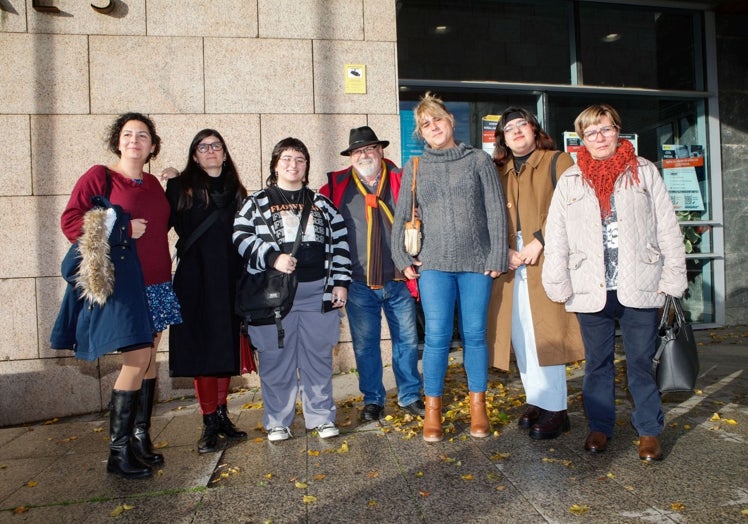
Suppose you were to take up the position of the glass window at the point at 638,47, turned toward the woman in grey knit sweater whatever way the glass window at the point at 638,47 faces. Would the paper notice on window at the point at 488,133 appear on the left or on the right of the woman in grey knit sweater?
right

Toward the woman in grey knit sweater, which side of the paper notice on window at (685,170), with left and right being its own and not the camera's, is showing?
front

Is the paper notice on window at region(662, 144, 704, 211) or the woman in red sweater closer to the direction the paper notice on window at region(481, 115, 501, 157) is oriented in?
the woman in red sweater

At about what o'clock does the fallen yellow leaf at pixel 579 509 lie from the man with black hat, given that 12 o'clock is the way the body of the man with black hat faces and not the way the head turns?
The fallen yellow leaf is roughly at 11 o'clock from the man with black hat.

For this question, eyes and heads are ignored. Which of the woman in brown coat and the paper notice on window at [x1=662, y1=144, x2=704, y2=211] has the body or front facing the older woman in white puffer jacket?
the paper notice on window

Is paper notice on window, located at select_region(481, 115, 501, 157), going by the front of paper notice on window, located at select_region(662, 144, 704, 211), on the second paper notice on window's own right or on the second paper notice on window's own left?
on the second paper notice on window's own right

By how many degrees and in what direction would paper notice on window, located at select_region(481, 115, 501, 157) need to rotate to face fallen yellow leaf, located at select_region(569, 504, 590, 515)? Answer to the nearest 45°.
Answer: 0° — it already faces it

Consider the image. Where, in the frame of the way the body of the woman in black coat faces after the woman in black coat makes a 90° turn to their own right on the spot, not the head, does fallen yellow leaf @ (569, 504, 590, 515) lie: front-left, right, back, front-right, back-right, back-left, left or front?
back-left

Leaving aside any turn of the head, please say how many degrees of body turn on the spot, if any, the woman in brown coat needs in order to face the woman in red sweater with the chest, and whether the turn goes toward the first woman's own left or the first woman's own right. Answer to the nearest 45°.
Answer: approximately 45° to the first woman's own right

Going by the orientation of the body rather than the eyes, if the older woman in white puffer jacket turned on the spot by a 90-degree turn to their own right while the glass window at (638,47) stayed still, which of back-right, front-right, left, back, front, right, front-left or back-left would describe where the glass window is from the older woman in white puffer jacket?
right

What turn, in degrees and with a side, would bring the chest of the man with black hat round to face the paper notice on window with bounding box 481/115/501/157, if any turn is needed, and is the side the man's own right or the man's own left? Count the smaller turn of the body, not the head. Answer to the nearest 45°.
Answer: approximately 135° to the man's own left
